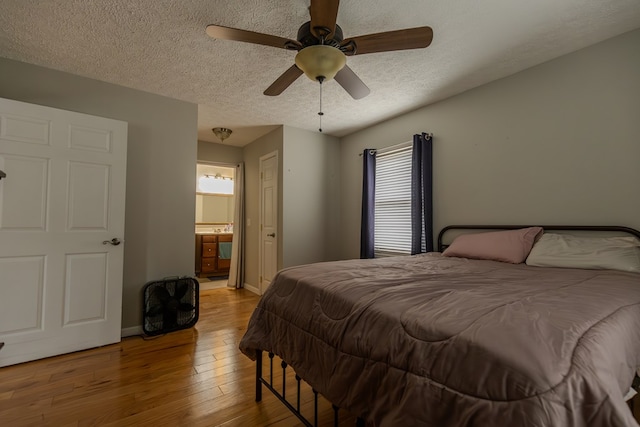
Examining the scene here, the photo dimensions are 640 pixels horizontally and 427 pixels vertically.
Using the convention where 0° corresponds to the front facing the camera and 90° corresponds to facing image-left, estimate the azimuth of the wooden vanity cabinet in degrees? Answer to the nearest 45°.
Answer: approximately 0°

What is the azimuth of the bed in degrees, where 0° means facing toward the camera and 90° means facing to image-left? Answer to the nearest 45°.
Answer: approximately 45°

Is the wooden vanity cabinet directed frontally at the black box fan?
yes

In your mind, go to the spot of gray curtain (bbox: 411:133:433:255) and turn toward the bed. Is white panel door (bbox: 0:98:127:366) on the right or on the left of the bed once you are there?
right

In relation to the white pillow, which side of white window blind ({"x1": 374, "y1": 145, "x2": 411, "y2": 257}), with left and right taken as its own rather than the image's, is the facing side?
left

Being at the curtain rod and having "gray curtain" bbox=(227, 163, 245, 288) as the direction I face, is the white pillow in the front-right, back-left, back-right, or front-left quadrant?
back-left

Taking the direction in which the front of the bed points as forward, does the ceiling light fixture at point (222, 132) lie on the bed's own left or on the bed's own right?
on the bed's own right

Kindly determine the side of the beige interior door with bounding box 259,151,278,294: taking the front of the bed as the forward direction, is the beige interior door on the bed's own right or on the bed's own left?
on the bed's own right

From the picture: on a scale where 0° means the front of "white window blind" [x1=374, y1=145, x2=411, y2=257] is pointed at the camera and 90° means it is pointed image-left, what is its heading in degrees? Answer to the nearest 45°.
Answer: approximately 45°

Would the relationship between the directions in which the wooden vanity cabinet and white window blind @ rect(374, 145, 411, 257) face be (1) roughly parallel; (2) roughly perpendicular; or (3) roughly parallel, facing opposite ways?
roughly perpendicular
